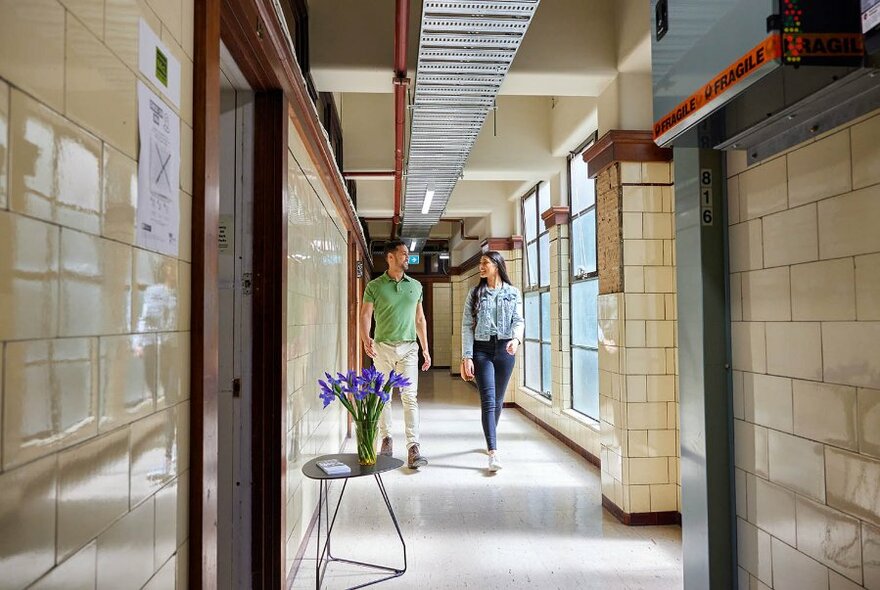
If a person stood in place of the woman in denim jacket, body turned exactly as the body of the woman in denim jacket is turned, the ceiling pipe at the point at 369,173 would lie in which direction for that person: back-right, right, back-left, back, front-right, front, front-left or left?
back-right

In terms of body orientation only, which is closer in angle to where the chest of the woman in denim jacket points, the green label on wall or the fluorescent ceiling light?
the green label on wall

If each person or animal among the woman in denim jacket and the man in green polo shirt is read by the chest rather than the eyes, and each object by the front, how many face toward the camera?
2

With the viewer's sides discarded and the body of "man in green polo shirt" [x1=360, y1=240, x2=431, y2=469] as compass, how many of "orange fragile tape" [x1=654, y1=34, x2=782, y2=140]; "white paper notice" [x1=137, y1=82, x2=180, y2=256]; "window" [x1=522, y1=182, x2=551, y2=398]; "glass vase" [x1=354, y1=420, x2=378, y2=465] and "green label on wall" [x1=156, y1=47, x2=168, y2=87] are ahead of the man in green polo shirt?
4

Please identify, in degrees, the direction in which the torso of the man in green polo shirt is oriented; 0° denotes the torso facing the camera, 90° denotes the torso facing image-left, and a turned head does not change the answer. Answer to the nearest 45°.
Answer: approximately 0°

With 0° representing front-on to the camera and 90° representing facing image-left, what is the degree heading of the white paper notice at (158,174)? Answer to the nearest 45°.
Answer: approximately 315°

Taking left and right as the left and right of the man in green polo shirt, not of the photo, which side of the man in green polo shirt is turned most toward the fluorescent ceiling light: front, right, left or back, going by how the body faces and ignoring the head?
back

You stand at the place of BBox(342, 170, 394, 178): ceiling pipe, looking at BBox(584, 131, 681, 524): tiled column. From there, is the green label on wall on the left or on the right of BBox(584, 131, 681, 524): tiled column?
right

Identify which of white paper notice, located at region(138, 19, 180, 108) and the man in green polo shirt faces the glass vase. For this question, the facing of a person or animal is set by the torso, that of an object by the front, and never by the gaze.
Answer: the man in green polo shirt
